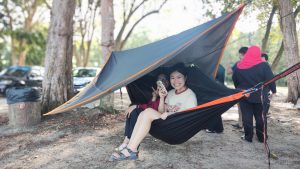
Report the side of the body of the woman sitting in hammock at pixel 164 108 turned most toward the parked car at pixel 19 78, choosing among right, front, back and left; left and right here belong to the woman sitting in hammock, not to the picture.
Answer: right

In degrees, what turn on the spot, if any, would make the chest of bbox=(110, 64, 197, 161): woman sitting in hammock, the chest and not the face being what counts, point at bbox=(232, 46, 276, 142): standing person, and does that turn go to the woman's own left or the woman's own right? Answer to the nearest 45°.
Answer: approximately 180°

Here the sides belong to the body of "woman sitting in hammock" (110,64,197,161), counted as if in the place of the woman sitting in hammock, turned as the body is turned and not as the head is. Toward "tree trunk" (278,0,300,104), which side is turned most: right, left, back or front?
back

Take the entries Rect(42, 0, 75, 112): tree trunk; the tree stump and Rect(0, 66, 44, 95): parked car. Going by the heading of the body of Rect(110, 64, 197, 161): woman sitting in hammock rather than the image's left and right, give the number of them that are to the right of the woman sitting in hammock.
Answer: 3

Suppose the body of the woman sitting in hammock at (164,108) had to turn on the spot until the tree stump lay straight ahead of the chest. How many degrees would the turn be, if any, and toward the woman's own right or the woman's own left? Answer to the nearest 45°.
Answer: approximately 90° to the woman's own right

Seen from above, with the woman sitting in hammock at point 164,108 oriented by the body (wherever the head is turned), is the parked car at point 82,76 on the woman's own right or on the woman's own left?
on the woman's own right

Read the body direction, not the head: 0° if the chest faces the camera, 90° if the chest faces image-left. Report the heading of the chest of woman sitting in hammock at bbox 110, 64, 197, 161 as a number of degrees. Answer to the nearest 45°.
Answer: approximately 45°

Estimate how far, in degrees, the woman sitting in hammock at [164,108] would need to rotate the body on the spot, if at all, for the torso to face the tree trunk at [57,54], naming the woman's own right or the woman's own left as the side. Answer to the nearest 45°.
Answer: approximately 90° to the woman's own right

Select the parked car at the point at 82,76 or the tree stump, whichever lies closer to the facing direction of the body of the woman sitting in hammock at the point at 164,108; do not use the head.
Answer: the tree stump
